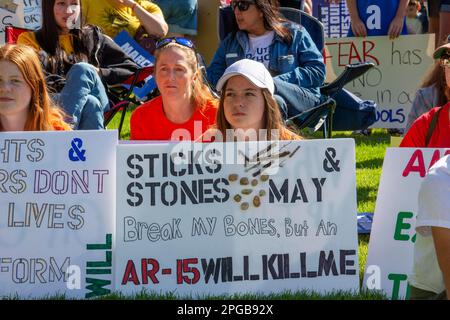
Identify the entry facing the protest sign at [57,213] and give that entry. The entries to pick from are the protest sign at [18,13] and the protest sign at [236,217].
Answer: the protest sign at [18,13]

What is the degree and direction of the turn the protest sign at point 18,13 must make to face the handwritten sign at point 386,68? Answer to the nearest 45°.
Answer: approximately 45° to its left

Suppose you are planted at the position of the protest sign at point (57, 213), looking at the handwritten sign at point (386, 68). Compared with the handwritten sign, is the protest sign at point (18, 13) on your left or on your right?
left

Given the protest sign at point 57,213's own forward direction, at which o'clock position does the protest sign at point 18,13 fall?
the protest sign at point 18,13 is roughly at 6 o'clock from the protest sign at point 57,213.

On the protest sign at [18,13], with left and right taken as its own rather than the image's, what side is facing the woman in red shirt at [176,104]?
front

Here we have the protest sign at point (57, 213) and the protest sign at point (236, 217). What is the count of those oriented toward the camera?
2

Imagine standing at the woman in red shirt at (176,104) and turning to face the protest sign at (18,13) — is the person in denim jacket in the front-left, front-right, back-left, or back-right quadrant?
front-right

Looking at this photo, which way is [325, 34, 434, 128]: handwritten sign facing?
toward the camera

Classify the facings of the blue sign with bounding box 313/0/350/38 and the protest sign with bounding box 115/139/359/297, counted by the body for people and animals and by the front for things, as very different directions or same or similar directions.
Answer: same or similar directions

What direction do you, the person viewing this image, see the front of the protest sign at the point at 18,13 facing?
facing the viewer

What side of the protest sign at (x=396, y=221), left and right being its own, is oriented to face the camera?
front

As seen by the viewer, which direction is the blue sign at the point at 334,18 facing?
toward the camera

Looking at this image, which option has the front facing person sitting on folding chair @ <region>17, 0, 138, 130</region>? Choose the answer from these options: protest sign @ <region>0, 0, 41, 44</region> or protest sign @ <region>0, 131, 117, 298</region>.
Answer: protest sign @ <region>0, 0, 41, 44</region>

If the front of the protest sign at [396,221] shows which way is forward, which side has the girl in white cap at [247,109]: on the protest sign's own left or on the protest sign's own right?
on the protest sign's own right

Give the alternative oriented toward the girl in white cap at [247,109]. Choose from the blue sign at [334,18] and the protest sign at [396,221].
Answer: the blue sign
